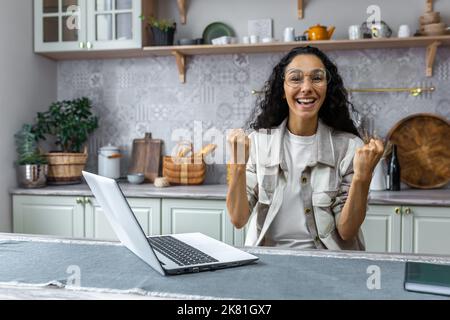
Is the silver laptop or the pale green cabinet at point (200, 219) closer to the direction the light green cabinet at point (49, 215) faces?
the silver laptop

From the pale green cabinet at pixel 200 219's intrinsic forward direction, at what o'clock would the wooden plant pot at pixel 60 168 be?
The wooden plant pot is roughly at 4 o'clock from the pale green cabinet.

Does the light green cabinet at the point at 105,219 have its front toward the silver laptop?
yes

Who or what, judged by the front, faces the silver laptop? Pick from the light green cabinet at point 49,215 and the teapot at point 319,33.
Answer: the light green cabinet
